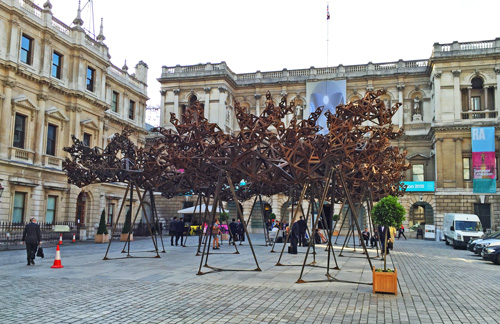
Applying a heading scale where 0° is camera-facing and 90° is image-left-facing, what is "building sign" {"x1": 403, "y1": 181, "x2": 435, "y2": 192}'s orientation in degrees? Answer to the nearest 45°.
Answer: approximately 0°

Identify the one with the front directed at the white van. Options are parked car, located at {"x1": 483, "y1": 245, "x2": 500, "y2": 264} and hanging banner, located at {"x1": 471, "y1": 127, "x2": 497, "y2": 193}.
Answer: the hanging banner

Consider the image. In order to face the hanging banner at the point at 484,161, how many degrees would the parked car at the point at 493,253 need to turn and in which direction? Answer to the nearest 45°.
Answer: approximately 135° to its right

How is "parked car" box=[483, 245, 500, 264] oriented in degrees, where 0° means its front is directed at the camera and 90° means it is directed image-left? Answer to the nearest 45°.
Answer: approximately 45°

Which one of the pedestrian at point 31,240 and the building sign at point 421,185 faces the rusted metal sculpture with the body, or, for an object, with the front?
the building sign

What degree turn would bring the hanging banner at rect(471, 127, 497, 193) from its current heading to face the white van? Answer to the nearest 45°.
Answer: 0° — it already faces it
